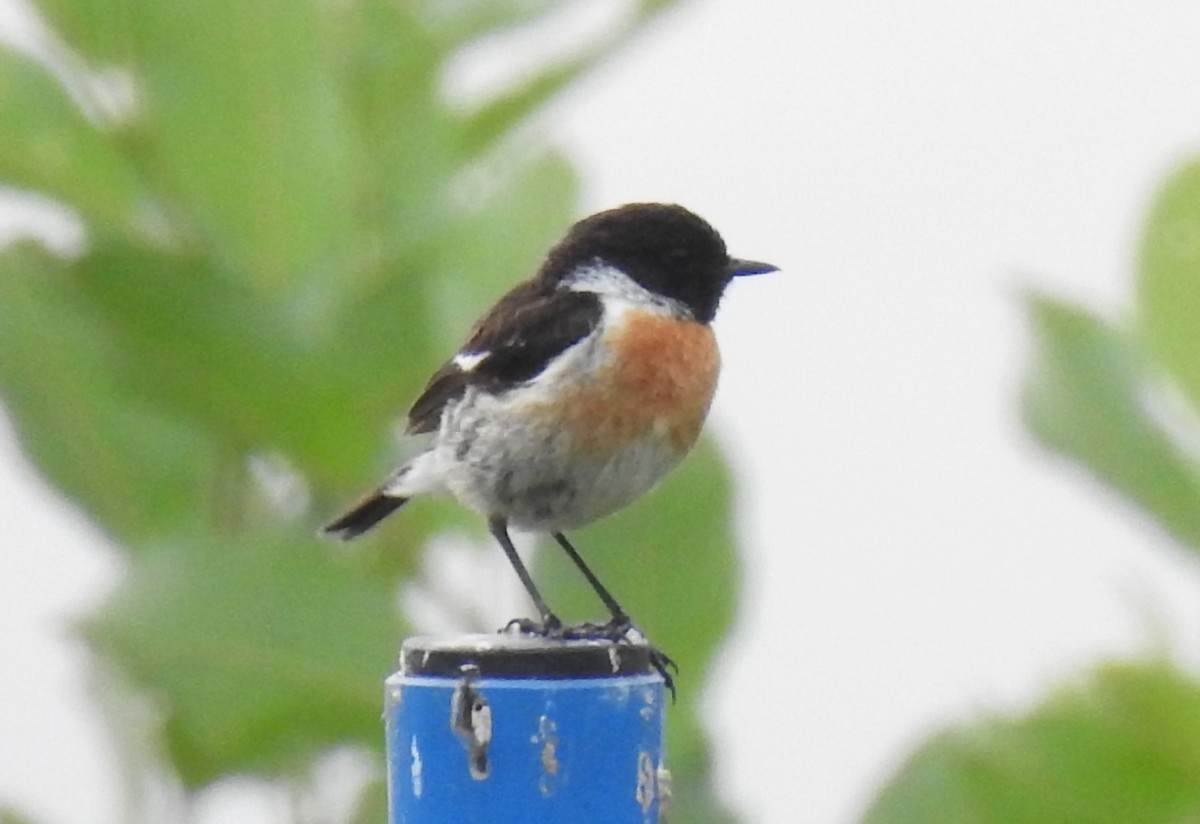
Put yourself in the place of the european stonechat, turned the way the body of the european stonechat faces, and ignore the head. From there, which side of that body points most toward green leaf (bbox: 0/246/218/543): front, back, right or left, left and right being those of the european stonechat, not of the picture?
back

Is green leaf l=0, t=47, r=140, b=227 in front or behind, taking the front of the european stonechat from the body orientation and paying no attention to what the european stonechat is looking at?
behind

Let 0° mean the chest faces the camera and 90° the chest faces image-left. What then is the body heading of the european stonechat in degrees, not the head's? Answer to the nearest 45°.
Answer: approximately 270°

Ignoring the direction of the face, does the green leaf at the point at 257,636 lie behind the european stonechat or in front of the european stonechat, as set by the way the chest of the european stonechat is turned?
behind
